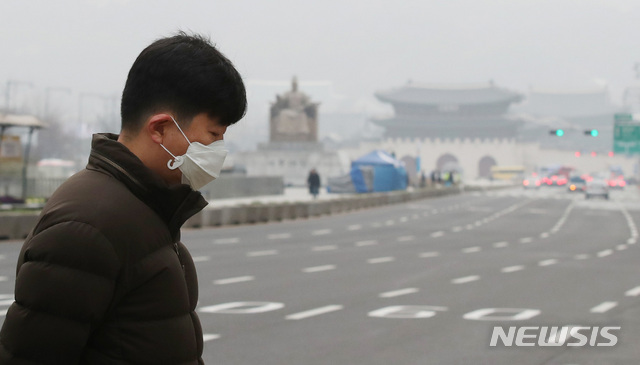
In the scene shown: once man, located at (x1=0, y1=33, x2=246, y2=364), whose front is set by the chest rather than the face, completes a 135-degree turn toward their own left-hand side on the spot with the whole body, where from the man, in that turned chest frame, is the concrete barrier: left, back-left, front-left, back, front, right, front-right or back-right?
front-right

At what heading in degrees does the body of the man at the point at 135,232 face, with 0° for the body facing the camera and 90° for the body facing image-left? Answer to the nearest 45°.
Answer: approximately 270°

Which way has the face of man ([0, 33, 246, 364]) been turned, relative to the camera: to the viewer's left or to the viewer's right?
to the viewer's right
